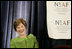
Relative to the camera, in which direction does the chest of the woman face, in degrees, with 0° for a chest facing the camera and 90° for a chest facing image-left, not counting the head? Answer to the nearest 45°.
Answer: approximately 0°
